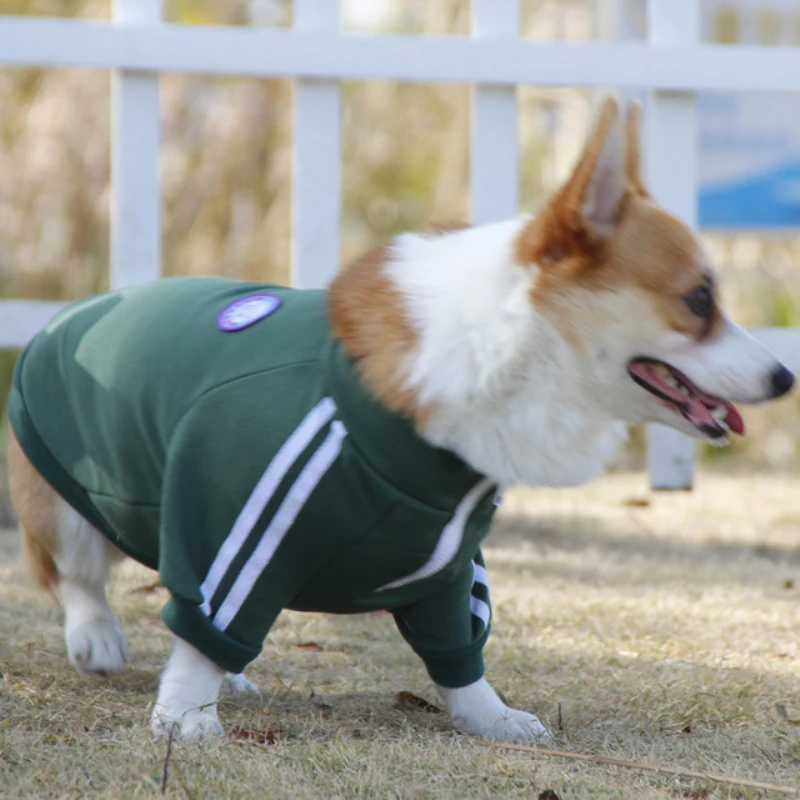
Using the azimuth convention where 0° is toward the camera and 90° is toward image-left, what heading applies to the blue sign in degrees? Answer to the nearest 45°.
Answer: approximately 0°

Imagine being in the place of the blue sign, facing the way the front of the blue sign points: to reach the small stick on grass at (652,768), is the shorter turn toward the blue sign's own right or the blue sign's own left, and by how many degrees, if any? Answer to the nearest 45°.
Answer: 0° — it already faces it
